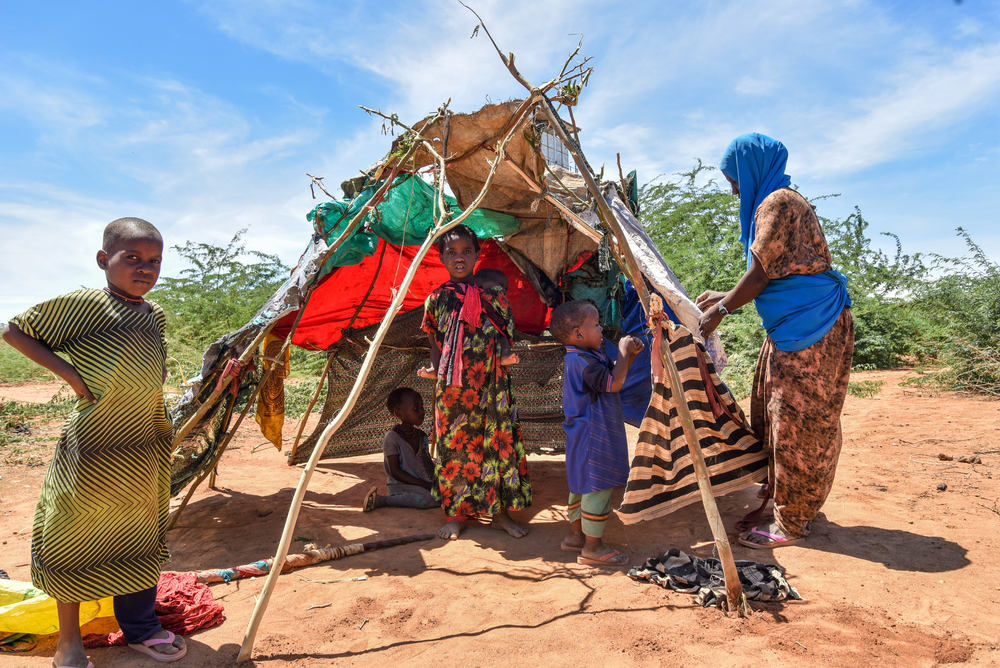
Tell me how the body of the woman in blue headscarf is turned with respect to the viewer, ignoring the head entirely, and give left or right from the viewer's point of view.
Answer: facing to the left of the viewer

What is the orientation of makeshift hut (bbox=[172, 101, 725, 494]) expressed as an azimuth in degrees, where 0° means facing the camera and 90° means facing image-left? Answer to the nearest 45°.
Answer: approximately 0°

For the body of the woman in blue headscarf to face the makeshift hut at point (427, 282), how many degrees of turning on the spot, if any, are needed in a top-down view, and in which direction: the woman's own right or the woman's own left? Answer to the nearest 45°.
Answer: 0° — they already face it

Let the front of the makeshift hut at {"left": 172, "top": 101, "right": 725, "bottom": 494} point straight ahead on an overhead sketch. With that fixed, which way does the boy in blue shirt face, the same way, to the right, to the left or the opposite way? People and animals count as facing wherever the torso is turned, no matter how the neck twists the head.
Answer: to the left

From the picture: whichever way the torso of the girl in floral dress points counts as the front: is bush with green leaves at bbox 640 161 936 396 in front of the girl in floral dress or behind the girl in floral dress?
behind

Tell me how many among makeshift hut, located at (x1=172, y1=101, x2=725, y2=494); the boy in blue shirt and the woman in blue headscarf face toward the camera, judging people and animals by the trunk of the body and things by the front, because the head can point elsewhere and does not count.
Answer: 1

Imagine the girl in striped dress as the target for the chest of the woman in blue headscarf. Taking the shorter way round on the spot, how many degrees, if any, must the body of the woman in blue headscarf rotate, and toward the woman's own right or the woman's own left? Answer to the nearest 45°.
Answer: approximately 45° to the woman's own left

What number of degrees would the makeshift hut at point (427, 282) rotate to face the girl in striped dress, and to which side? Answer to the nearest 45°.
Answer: approximately 45° to its right

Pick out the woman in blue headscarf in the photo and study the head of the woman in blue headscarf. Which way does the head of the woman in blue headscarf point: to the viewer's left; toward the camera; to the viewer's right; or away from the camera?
to the viewer's left

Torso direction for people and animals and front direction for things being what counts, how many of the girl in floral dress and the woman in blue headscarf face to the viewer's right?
0

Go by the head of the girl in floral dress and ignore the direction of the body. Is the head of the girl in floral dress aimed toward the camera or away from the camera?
toward the camera

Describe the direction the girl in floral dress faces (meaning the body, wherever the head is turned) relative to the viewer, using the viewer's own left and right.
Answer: facing the viewer

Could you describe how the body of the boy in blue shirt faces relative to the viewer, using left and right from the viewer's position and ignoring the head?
facing to the right of the viewer

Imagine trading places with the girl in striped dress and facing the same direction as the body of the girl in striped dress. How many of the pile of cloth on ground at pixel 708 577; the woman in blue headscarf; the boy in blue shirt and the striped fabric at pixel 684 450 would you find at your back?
0

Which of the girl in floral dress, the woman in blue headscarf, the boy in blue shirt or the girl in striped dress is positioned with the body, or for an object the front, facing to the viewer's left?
the woman in blue headscarf
